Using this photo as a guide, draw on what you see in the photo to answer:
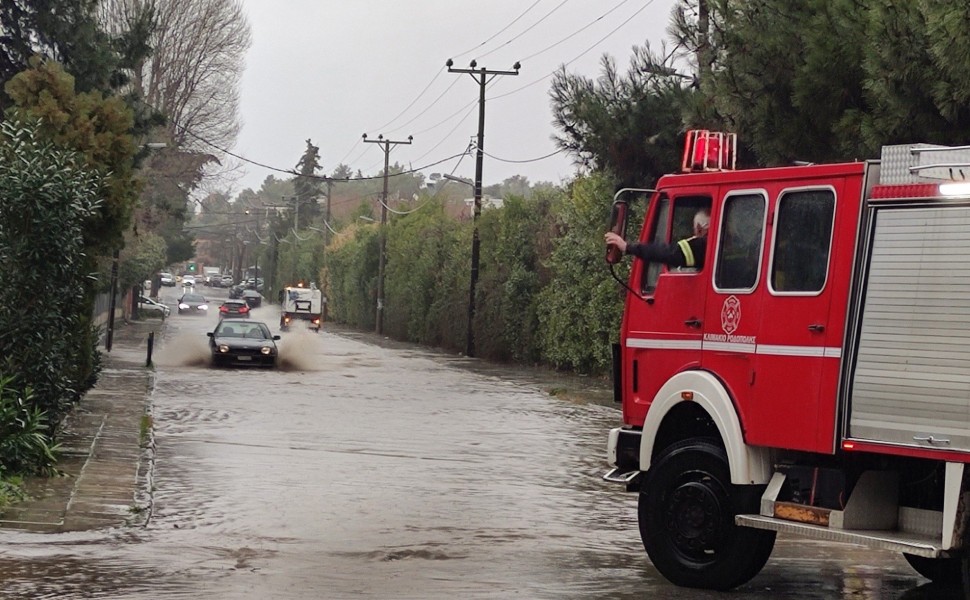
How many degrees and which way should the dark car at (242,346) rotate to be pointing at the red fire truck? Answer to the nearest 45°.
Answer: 0° — it already faces it

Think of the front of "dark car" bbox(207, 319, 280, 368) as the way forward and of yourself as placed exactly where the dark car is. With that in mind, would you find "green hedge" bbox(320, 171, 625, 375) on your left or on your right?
on your left

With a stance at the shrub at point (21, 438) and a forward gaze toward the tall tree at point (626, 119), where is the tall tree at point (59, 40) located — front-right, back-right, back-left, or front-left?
front-left

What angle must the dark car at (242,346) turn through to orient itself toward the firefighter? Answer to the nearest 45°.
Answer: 0° — it already faces them

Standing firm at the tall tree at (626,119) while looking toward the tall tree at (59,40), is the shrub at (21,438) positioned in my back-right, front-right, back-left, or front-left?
front-left

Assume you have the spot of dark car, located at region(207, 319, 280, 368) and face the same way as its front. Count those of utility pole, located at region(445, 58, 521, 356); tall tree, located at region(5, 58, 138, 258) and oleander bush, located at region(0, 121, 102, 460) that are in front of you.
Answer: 2

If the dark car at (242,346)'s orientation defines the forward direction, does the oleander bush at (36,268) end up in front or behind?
in front

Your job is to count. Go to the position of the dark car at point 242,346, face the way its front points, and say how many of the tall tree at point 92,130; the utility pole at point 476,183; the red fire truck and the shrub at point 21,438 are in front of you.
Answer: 3

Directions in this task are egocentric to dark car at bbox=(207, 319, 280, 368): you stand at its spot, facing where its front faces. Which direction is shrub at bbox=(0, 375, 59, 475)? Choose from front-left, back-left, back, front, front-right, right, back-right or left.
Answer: front

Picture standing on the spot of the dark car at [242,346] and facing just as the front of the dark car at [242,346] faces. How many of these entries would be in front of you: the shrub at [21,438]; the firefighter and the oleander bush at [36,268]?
3

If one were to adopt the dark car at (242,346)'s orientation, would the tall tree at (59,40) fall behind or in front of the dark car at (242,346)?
in front

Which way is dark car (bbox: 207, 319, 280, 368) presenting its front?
toward the camera

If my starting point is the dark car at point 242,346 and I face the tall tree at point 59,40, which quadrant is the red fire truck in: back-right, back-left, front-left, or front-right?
front-left

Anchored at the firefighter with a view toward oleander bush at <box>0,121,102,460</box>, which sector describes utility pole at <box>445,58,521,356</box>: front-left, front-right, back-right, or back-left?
front-right

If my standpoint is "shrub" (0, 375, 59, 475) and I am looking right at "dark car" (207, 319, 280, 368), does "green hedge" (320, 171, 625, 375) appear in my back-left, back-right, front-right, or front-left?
front-right

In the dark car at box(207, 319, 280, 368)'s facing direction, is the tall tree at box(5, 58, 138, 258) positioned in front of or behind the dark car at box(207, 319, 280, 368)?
in front

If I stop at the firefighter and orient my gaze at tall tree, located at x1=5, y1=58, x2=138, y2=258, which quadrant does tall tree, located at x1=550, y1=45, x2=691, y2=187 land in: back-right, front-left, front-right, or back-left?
front-right
